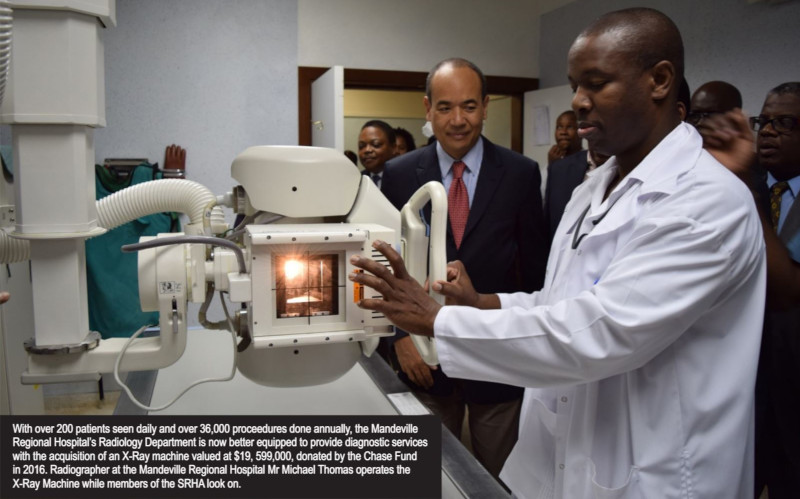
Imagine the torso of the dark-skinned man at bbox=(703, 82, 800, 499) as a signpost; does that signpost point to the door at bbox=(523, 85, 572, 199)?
no

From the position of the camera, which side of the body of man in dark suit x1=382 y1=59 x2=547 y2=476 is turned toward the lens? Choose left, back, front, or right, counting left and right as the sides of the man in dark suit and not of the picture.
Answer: front

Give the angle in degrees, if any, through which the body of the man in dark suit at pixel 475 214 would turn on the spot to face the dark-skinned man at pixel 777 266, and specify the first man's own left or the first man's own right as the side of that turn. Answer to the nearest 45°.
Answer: approximately 90° to the first man's own left

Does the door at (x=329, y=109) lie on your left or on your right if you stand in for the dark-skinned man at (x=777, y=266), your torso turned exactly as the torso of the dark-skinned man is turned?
on your right

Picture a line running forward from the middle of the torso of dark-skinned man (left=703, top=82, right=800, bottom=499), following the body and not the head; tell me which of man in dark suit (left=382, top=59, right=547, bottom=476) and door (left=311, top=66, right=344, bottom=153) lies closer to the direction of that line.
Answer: the man in dark suit

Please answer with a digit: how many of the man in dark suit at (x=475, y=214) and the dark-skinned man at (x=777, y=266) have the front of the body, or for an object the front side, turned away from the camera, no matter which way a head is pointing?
0

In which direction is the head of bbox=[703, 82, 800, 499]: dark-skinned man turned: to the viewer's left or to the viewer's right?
to the viewer's left

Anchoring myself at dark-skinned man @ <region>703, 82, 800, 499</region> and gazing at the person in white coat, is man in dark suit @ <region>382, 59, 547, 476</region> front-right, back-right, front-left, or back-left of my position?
front-right

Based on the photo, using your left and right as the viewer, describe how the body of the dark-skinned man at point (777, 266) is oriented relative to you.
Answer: facing the viewer and to the left of the viewer

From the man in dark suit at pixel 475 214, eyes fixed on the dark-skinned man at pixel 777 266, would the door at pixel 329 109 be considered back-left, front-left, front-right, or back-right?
back-left

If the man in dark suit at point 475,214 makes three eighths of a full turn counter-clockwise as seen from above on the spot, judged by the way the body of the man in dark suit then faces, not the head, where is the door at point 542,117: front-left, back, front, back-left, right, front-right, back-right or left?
front-left
